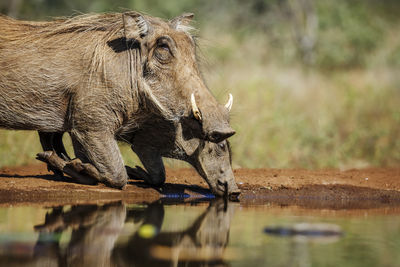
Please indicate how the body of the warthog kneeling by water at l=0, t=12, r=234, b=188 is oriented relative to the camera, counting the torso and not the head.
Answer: to the viewer's right

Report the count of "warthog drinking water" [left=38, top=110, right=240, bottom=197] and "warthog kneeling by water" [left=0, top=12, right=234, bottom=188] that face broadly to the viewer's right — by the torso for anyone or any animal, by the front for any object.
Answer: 2

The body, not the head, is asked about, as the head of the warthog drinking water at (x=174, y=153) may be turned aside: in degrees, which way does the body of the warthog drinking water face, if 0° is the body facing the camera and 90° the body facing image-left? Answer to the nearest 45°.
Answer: approximately 270°
